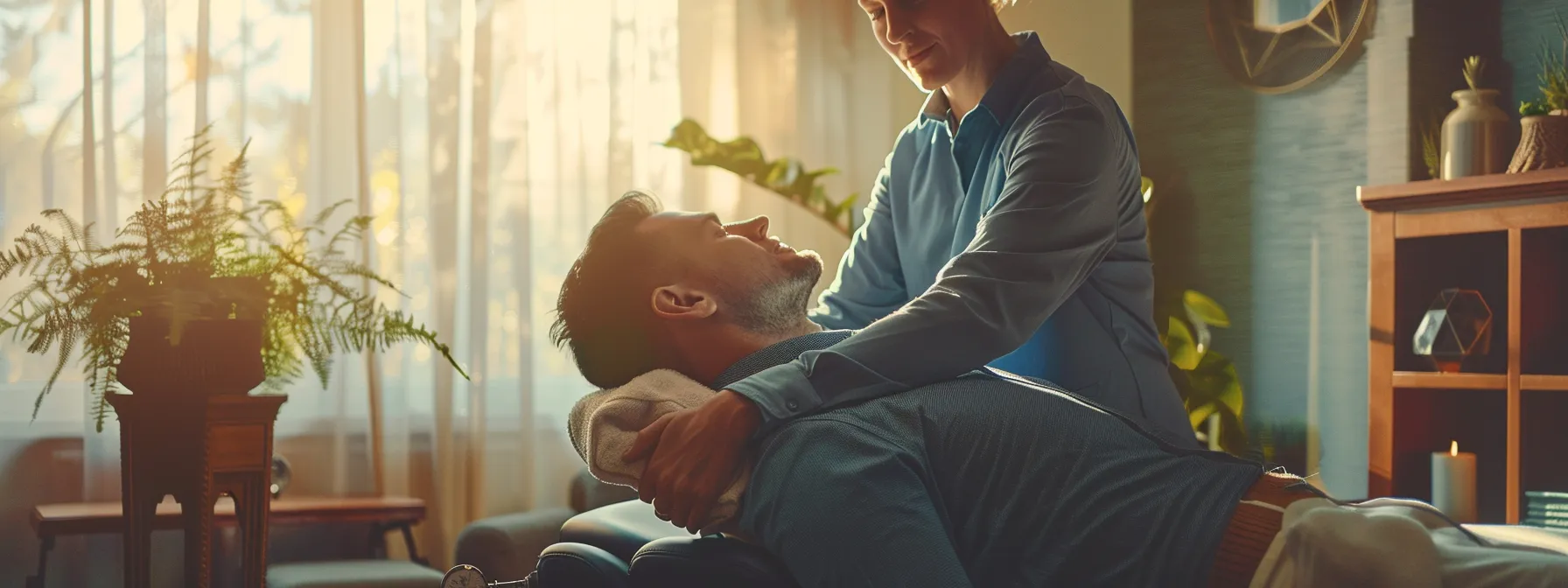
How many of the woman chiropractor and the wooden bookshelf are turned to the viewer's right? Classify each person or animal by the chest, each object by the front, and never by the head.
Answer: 0

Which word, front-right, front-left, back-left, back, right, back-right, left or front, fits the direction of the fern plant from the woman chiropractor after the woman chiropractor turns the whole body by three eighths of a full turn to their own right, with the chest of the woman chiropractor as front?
left

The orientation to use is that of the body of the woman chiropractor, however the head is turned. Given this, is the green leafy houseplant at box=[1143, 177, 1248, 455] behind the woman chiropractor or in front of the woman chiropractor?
behind

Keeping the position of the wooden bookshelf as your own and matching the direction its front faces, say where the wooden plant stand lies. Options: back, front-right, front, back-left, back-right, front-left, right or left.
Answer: front-right

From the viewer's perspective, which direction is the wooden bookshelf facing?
toward the camera

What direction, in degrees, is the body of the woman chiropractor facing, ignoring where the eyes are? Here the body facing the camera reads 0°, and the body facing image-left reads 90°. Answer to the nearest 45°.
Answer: approximately 45°

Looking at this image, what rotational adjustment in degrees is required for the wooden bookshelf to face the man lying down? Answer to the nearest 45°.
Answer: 0° — it already faces them

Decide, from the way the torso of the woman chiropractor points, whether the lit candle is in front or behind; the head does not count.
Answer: behind

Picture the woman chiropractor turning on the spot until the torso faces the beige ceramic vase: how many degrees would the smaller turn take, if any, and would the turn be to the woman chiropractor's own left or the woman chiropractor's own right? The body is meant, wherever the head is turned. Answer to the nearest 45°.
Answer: approximately 180°

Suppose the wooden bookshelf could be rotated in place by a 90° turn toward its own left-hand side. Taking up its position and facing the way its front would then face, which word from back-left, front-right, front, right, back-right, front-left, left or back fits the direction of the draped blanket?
right
